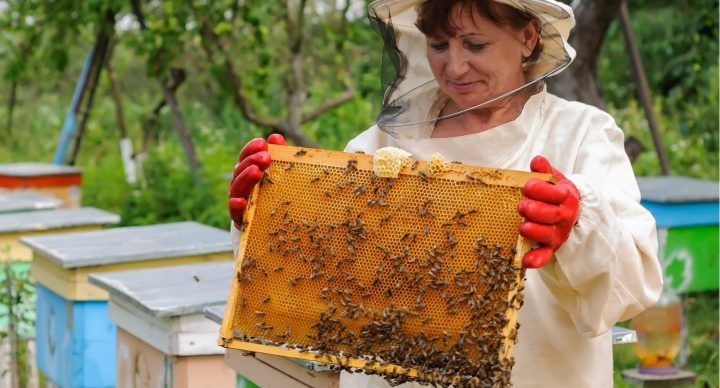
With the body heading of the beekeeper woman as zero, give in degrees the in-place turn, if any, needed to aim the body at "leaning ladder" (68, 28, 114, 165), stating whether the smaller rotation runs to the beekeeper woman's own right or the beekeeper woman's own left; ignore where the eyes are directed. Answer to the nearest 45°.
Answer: approximately 90° to the beekeeper woman's own right

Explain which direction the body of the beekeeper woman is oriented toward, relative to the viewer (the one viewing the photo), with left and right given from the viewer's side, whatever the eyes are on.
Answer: facing the viewer and to the left of the viewer

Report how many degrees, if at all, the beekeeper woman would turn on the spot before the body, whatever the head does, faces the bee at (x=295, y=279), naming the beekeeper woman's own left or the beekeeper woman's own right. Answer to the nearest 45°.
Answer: approximately 45° to the beekeeper woman's own right

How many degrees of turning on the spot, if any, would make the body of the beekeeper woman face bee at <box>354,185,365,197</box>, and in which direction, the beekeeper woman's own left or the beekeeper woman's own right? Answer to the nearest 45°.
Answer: approximately 45° to the beekeeper woman's own right

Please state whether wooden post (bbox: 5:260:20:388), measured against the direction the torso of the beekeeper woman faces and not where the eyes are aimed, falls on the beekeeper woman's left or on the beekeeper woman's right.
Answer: on the beekeeper woman's right

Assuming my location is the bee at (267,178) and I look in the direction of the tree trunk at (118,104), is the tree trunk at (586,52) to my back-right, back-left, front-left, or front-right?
front-right

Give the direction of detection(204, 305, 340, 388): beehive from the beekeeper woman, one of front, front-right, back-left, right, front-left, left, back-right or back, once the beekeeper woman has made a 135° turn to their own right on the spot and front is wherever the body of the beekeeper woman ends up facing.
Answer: front-left

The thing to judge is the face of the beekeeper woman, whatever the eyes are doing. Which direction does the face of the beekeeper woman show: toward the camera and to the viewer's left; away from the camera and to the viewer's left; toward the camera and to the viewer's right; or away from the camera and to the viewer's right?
toward the camera and to the viewer's left

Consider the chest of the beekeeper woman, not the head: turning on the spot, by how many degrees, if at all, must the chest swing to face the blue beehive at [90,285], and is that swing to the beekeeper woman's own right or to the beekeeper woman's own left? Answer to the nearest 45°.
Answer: approximately 90° to the beekeeper woman's own right

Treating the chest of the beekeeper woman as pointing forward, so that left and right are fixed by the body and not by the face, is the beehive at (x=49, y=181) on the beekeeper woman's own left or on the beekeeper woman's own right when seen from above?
on the beekeeper woman's own right

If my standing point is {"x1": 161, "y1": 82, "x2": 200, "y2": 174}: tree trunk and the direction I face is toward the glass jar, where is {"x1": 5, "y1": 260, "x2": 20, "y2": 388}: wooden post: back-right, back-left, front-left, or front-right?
front-right

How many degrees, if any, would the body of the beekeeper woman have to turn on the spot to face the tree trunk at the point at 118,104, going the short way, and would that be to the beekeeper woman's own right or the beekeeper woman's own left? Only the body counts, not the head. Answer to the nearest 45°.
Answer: approximately 90° to the beekeeper woman's own right
